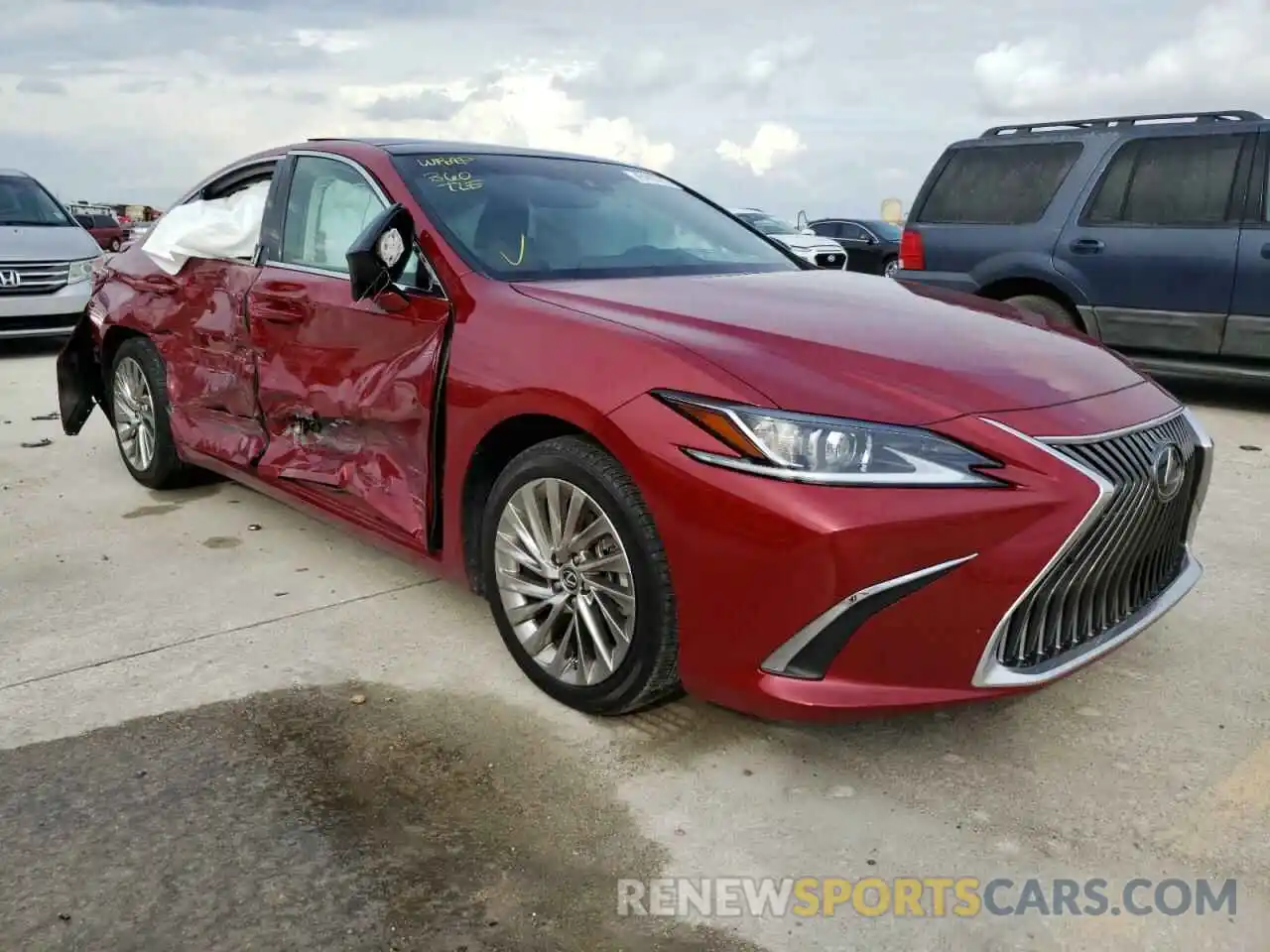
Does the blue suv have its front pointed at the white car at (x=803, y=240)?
no

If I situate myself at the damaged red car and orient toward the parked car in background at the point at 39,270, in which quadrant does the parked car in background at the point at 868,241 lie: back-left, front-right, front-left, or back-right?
front-right

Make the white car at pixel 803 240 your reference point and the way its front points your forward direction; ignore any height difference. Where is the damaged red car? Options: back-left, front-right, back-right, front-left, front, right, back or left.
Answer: front-right

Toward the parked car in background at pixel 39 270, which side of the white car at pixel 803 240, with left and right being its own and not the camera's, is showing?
right

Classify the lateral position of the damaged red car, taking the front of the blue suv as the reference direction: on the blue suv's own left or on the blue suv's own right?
on the blue suv's own right

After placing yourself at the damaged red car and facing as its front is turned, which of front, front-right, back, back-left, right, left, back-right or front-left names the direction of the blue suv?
left

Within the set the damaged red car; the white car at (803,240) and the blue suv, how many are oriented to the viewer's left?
0

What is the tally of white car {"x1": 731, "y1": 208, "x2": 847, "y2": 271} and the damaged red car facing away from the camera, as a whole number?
0

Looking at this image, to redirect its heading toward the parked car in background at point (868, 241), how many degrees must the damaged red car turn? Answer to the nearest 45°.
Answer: approximately 135° to its left

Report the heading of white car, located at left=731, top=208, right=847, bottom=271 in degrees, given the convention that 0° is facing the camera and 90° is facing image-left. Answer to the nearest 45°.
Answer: approximately 315°

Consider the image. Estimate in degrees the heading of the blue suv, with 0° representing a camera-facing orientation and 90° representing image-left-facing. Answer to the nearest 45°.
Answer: approximately 270°

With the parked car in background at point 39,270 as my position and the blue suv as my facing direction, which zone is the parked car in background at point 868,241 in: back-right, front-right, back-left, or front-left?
front-left

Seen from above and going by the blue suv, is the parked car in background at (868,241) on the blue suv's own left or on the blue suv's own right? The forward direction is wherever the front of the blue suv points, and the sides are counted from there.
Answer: on the blue suv's own left

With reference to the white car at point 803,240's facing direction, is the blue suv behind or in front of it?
in front

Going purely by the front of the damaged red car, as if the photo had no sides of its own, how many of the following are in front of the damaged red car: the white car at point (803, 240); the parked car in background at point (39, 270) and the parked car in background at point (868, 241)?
0

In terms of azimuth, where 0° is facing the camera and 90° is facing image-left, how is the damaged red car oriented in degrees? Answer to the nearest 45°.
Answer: approximately 315°
